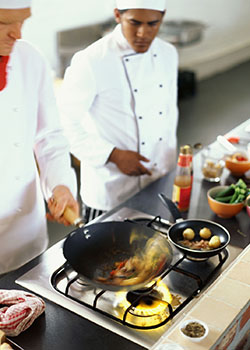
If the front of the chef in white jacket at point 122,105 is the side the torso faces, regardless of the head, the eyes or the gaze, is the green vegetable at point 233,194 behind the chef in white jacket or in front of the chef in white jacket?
in front

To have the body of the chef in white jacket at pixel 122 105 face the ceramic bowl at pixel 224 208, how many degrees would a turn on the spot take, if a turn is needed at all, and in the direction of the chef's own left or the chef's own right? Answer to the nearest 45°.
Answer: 0° — they already face it

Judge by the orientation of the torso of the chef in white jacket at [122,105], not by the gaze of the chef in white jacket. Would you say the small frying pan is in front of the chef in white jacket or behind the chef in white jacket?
in front

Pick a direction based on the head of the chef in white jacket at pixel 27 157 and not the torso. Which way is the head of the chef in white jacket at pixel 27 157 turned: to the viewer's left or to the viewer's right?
to the viewer's right

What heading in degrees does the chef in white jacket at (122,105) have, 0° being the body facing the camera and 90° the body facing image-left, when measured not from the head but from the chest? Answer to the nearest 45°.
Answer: approximately 315°

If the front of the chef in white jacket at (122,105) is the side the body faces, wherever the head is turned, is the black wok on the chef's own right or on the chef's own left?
on the chef's own right

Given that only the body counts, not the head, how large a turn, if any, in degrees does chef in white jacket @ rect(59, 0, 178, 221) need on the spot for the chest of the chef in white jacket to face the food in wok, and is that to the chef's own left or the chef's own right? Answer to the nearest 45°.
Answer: approximately 45° to the chef's own right

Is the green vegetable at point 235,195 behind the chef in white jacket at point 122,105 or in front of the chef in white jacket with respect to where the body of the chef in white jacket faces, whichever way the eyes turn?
in front
